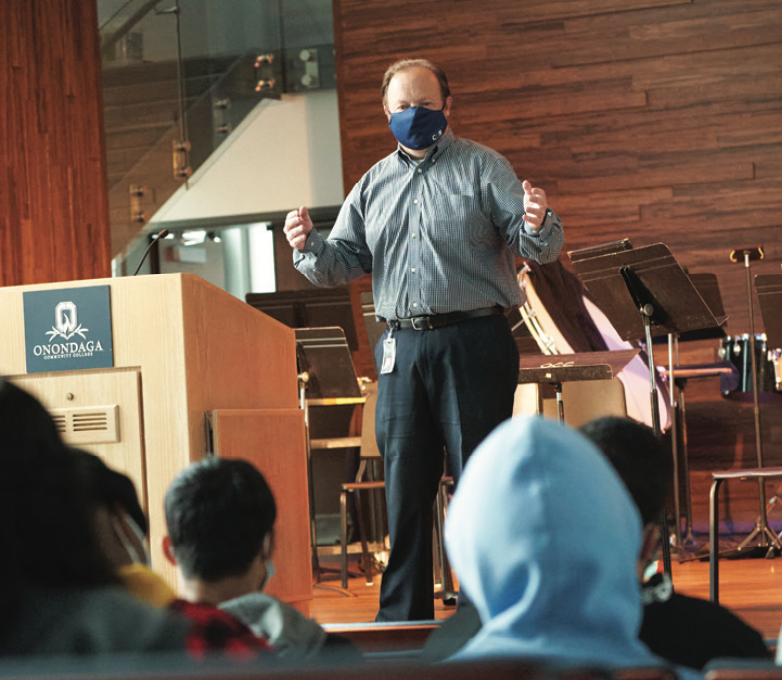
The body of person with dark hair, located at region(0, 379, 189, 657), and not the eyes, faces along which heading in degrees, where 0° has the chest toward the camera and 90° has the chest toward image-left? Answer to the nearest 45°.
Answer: approximately 180°

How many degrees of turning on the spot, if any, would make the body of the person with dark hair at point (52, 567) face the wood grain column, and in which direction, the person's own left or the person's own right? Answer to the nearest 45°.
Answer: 0° — they already face it

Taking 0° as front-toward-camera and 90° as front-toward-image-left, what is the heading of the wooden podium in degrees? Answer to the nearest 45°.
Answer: approximately 45°

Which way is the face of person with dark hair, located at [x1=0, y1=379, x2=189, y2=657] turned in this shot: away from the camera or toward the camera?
away from the camera

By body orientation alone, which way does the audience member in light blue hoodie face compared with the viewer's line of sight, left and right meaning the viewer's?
facing away from the viewer

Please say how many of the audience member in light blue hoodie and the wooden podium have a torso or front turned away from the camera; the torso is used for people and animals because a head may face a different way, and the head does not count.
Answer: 1

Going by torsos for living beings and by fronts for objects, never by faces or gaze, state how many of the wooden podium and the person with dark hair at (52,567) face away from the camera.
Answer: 1

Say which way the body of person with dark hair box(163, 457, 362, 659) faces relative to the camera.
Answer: away from the camera
